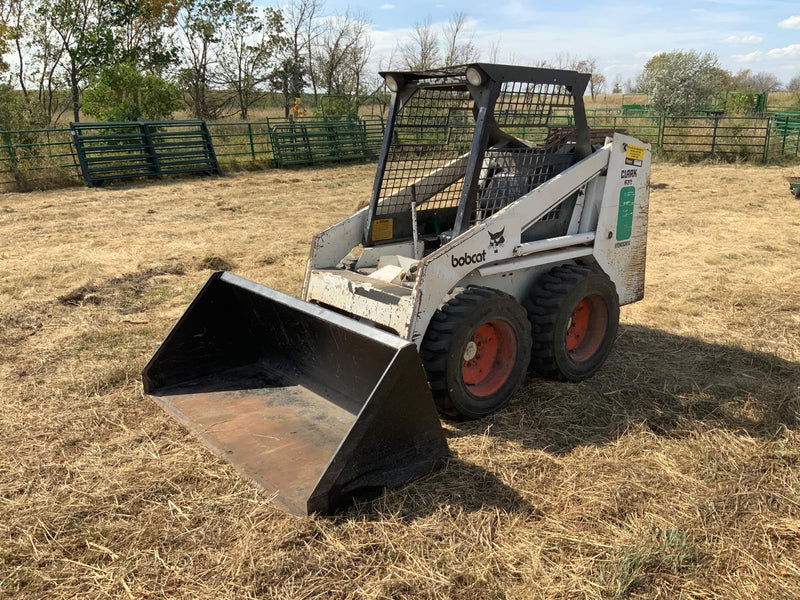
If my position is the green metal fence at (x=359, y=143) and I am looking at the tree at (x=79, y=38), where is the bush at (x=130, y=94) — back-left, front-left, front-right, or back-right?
front-left

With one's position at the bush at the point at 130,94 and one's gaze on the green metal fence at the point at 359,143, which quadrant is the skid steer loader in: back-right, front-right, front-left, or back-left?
front-right

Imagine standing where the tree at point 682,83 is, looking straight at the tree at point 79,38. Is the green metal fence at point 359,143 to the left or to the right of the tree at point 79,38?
left

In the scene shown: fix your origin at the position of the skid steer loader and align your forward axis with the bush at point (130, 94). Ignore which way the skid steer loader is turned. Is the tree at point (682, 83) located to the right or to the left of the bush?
right

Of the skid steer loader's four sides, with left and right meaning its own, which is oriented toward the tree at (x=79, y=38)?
right

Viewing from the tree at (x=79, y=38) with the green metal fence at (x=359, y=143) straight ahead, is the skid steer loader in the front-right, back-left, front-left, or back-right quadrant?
front-right

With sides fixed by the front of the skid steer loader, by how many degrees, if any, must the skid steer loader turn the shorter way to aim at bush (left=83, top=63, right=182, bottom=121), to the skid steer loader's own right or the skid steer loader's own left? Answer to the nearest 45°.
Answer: approximately 90° to the skid steer loader's own right

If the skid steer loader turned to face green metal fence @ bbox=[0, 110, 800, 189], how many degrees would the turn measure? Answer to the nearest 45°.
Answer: approximately 135° to its right

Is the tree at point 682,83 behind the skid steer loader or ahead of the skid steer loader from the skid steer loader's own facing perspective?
behind
